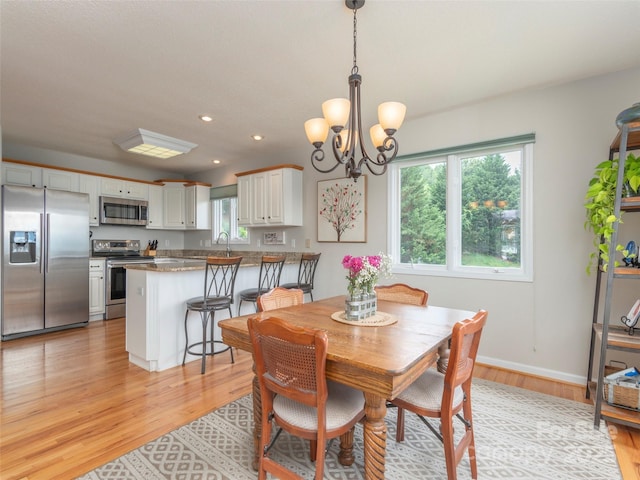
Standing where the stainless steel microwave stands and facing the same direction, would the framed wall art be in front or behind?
in front

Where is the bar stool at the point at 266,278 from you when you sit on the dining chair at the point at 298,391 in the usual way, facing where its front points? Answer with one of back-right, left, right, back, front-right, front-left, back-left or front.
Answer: front-left

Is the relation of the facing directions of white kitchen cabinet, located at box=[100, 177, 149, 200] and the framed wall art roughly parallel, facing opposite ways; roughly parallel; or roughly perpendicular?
roughly perpendicular

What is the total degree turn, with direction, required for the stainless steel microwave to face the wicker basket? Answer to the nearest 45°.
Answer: approximately 45° to its left

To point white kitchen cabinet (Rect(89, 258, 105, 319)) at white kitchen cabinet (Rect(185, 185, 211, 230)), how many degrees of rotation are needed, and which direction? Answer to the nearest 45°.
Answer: approximately 90° to its left

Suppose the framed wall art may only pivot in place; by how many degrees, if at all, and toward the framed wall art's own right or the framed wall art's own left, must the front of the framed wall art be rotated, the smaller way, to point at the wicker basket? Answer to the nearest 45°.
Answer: approximately 90° to the framed wall art's own left

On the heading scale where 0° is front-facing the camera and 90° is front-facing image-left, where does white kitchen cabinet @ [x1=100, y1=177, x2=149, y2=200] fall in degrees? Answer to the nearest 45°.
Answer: approximately 0°

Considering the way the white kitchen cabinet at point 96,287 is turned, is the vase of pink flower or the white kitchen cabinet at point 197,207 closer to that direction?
the vase of pink flower

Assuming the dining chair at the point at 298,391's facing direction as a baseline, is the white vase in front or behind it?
in front

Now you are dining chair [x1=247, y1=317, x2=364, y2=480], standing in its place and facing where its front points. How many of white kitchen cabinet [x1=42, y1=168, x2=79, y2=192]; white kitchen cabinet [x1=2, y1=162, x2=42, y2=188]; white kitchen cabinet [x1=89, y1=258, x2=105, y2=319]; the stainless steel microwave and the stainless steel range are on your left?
5

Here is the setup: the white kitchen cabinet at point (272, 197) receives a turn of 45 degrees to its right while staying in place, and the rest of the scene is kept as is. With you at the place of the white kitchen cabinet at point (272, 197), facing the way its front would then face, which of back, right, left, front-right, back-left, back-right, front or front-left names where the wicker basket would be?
back-left

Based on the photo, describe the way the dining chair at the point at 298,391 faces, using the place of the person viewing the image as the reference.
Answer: facing away from the viewer and to the right of the viewer
